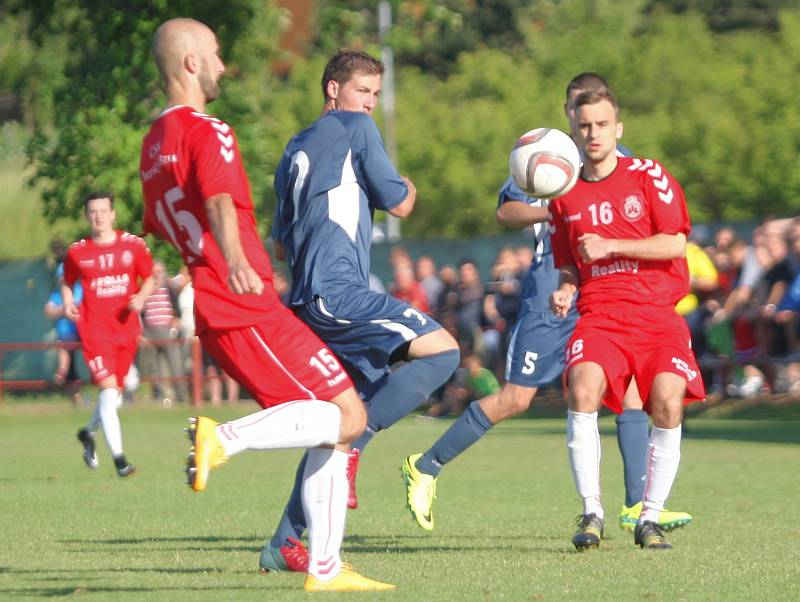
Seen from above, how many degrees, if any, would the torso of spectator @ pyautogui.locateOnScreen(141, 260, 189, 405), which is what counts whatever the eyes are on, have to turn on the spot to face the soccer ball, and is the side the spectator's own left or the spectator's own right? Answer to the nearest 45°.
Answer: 0° — they already face it

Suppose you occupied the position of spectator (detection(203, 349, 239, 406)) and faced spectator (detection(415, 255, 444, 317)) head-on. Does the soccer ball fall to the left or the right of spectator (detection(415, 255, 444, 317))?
right

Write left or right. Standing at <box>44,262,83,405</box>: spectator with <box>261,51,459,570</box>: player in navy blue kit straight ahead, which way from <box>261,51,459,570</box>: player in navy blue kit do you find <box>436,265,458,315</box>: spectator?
left

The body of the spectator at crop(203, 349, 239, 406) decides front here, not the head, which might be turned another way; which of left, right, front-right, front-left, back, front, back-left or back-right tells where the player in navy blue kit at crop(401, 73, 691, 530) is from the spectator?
front

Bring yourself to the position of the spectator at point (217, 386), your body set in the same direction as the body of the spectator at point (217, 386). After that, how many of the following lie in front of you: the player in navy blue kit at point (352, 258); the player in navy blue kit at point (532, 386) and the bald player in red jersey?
3

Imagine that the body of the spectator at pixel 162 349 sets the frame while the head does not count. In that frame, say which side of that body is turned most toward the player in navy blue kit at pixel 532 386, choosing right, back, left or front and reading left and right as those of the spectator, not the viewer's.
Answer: front

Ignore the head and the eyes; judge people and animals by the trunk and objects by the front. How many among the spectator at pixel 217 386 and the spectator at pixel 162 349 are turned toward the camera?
2

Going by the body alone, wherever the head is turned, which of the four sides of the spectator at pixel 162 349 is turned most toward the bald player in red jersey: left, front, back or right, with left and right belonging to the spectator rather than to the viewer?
front

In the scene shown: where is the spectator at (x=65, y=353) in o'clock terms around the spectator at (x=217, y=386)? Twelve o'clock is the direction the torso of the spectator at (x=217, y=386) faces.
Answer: the spectator at (x=65, y=353) is roughly at 4 o'clock from the spectator at (x=217, y=386).

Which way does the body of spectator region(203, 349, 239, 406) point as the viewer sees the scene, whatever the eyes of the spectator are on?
toward the camera

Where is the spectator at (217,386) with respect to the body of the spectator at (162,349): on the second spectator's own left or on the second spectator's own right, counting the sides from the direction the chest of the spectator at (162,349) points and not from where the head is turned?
on the second spectator's own left

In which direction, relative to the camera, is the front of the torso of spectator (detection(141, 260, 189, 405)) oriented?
toward the camera

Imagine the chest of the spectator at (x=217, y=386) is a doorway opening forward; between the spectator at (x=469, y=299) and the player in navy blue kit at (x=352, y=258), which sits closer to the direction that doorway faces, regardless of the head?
the player in navy blue kit

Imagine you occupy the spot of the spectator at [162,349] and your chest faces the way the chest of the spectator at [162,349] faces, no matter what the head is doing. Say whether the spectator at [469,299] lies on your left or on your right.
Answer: on your left
